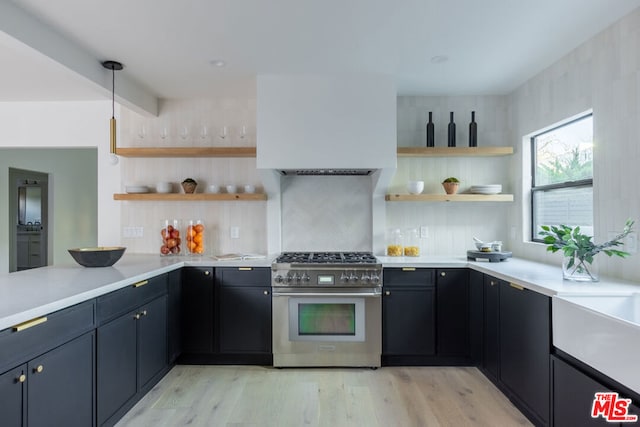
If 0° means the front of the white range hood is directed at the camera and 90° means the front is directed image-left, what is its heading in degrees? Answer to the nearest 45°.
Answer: approximately 0°

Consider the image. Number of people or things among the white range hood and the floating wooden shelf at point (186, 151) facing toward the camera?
2

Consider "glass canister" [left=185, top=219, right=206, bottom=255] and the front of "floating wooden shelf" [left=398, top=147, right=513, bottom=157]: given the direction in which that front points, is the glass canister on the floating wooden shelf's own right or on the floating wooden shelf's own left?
on the floating wooden shelf's own right

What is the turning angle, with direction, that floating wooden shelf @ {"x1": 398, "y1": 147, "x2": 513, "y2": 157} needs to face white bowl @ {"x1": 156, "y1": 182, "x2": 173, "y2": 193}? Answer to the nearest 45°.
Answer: approximately 90° to its right

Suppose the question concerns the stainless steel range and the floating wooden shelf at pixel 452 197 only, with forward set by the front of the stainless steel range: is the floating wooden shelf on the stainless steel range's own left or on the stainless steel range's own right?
on the stainless steel range's own left

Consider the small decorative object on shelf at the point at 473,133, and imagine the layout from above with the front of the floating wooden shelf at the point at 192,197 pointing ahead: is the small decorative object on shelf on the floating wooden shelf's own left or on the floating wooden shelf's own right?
on the floating wooden shelf's own left

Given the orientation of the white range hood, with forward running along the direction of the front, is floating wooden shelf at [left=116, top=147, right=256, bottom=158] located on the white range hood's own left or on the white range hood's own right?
on the white range hood's own right

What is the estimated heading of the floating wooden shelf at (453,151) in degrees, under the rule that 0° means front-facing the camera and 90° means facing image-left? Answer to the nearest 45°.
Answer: approximately 0°
